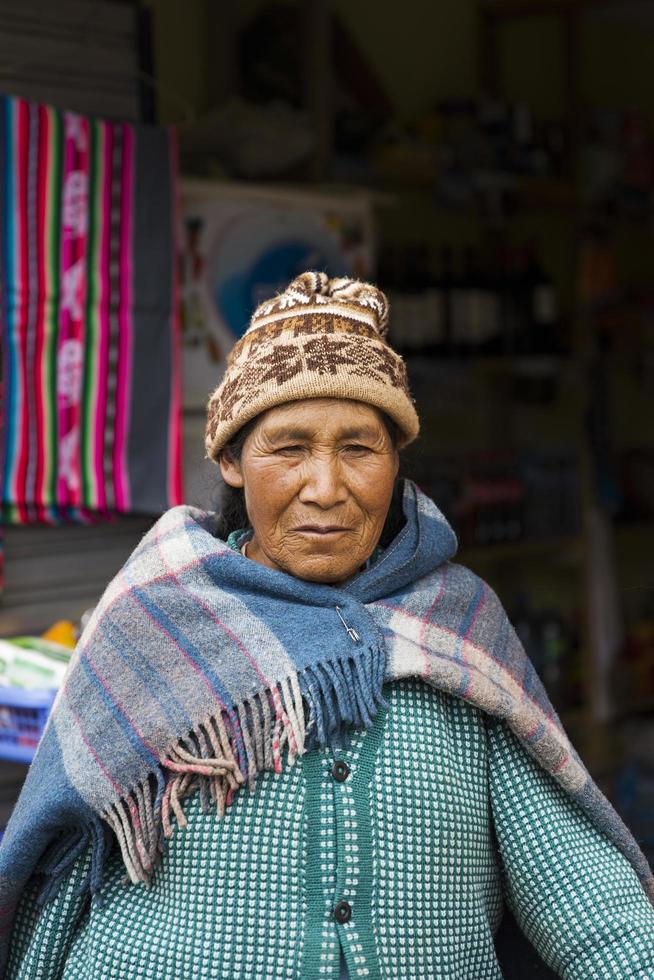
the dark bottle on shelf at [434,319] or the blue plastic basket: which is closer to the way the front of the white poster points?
the blue plastic basket

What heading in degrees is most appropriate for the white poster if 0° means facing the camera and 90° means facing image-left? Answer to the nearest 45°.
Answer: approximately 0°

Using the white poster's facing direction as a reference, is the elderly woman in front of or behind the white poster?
in front

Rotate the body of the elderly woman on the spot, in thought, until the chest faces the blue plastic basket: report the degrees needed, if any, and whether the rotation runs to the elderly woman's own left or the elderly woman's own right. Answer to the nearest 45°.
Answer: approximately 135° to the elderly woman's own right

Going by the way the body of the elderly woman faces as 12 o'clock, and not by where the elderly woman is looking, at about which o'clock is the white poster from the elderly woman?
The white poster is roughly at 6 o'clock from the elderly woman.

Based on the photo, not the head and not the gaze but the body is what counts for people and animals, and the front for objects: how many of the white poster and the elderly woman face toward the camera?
2

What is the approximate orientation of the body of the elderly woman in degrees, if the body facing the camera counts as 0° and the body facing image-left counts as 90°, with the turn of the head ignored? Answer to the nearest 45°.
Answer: approximately 0°

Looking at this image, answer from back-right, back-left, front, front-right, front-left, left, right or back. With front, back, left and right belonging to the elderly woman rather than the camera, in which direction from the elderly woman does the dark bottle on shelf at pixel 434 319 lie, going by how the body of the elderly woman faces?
back
